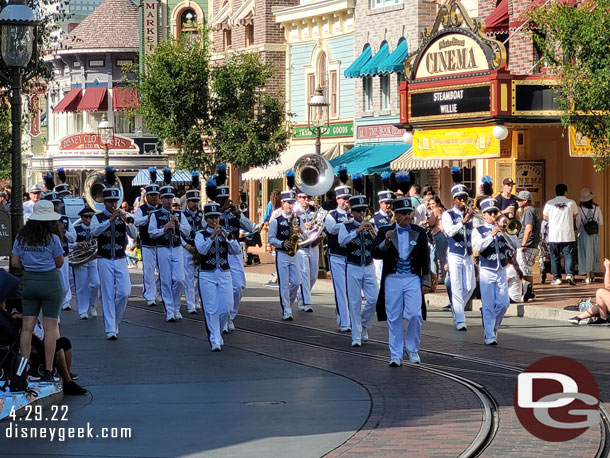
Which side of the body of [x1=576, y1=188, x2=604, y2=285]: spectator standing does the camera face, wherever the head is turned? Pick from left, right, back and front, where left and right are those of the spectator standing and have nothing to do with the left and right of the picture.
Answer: back

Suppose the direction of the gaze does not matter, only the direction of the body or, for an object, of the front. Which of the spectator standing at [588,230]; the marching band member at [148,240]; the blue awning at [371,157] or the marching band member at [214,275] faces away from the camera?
the spectator standing

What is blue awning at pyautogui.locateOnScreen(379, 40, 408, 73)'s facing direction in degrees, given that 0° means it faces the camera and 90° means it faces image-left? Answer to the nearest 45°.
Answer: approximately 45°

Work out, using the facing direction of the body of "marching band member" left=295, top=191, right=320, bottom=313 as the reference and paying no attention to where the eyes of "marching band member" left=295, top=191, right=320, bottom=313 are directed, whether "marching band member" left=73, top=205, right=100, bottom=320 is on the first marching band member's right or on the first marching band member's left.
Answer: on the first marching band member's right

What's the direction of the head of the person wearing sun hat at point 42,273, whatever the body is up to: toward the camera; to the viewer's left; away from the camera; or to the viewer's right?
away from the camera

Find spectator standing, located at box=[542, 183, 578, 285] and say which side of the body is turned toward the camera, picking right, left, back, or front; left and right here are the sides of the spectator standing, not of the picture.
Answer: back

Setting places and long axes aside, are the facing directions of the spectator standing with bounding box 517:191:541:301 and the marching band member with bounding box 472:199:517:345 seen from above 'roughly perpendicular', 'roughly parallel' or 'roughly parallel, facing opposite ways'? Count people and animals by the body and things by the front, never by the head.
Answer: roughly perpendicular

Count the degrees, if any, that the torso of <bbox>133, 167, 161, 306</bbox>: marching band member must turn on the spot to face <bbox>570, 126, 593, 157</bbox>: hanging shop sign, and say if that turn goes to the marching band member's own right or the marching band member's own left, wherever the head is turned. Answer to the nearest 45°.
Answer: approximately 45° to the marching band member's own left
